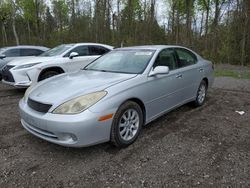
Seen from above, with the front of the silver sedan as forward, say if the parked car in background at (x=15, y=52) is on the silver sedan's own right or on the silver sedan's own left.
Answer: on the silver sedan's own right

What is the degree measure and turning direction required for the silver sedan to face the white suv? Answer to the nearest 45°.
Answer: approximately 90° to its right

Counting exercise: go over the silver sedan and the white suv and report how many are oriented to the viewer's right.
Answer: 0

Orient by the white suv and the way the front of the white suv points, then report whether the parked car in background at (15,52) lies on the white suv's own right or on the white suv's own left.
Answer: on the white suv's own right

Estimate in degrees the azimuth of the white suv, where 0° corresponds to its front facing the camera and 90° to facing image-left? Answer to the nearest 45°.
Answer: approximately 45°

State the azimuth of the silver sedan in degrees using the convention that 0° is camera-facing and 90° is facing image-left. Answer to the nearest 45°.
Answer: approximately 45°

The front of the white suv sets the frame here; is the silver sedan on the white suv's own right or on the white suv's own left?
on the white suv's own left

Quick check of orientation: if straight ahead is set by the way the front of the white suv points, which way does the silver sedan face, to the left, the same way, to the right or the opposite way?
the same way
